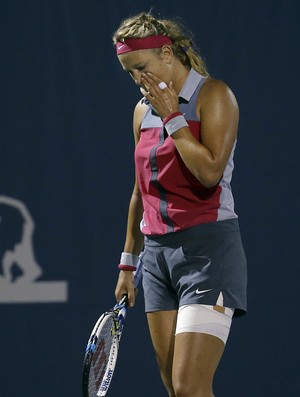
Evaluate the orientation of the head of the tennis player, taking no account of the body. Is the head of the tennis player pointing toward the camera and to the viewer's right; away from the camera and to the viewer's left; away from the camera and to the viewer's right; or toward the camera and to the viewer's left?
toward the camera and to the viewer's left

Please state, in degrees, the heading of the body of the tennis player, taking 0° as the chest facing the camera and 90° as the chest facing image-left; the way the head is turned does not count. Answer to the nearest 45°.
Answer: approximately 45°
